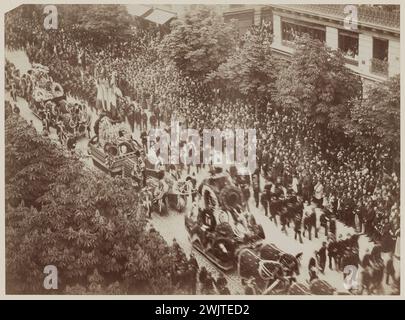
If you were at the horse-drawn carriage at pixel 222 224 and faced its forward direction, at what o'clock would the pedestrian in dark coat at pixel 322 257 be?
The pedestrian in dark coat is roughly at 11 o'clock from the horse-drawn carriage.

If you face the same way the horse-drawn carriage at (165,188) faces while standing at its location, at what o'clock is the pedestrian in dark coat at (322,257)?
The pedestrian in dark coat is roughly at 11 o'clock from the horse-drawn carriage.

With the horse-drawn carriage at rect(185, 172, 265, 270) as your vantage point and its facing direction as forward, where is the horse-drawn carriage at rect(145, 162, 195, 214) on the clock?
the horse-drawn carriage at rect(145, 162, 195, 214) is roughly at 5 o'clock from the horse-drawn carriage at rect(185, 172, 265, 270).

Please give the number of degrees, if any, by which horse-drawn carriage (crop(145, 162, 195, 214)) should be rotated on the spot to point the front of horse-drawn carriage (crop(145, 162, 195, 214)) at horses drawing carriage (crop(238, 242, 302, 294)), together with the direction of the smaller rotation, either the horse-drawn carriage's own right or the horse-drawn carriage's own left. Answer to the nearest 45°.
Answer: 0° — it already faces it

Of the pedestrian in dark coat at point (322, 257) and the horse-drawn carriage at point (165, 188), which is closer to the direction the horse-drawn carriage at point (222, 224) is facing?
the pedestrian in dark coat
